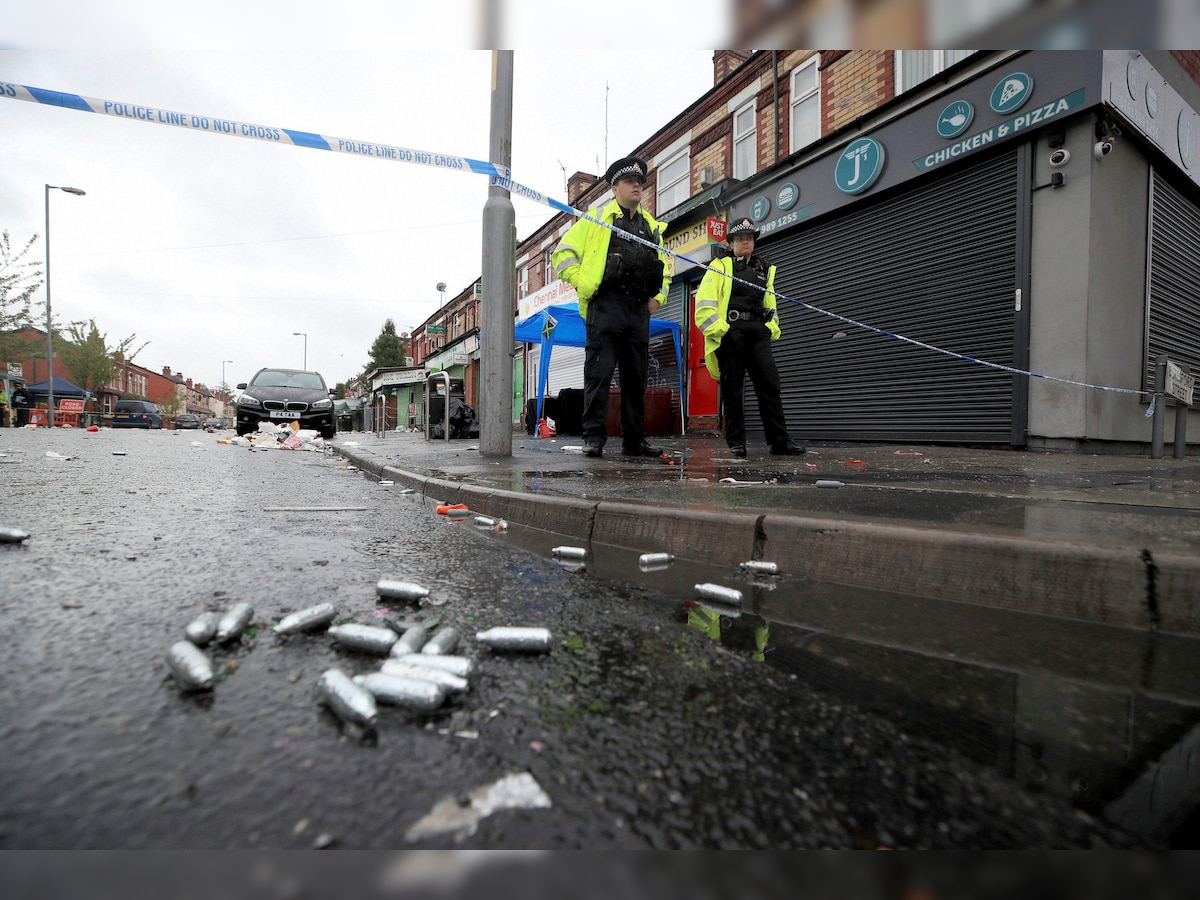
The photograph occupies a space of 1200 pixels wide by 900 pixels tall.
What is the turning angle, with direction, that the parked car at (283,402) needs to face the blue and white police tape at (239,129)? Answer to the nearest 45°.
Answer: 0° — it already faces it

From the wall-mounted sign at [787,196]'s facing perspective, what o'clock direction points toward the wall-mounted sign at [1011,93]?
the wall-mounted sign at [1011,93] is roughly at 9 o'clock from the wall-mounted sign at [787,196].

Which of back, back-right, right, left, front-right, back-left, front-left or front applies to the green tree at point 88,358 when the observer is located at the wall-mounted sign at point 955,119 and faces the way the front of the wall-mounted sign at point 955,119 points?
front-right

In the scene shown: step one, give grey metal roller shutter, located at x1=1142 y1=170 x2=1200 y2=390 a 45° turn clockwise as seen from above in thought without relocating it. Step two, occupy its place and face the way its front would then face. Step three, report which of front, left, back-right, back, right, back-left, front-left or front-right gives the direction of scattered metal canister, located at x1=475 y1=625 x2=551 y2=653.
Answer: front

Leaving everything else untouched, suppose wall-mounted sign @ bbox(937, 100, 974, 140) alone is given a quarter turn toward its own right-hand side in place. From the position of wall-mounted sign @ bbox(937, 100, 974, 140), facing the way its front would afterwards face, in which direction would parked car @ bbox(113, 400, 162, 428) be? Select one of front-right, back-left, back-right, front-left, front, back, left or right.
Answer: front-left

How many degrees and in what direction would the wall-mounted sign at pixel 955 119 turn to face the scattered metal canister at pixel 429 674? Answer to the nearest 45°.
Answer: approximately 45° to its left

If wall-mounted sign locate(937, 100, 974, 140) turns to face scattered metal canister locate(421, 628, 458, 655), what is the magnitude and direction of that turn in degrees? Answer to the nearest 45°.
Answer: approximately 45° to its left

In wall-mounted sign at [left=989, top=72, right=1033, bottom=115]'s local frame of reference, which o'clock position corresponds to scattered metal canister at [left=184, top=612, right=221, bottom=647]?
The scattered metal canister is roughly at 11 o'clock from the wall-mounted sign.

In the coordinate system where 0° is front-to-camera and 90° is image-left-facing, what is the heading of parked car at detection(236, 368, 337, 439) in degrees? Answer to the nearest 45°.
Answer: approximately 0°

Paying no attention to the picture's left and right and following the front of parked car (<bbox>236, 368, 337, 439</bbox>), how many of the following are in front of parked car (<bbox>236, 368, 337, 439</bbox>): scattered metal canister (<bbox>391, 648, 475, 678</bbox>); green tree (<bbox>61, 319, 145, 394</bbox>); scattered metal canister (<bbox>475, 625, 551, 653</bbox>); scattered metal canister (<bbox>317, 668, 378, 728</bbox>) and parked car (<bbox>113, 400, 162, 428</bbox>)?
3

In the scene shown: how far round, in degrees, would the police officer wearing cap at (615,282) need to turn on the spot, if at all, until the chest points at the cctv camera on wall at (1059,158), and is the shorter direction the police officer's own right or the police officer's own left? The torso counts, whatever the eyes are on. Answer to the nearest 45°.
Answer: approximately 45° to the police officer's own left

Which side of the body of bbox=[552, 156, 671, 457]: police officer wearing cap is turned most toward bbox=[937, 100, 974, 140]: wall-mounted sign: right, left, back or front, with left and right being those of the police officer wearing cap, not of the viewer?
left

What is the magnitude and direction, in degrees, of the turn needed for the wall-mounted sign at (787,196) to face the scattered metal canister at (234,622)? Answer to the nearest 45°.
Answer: approximately 45° to its left
